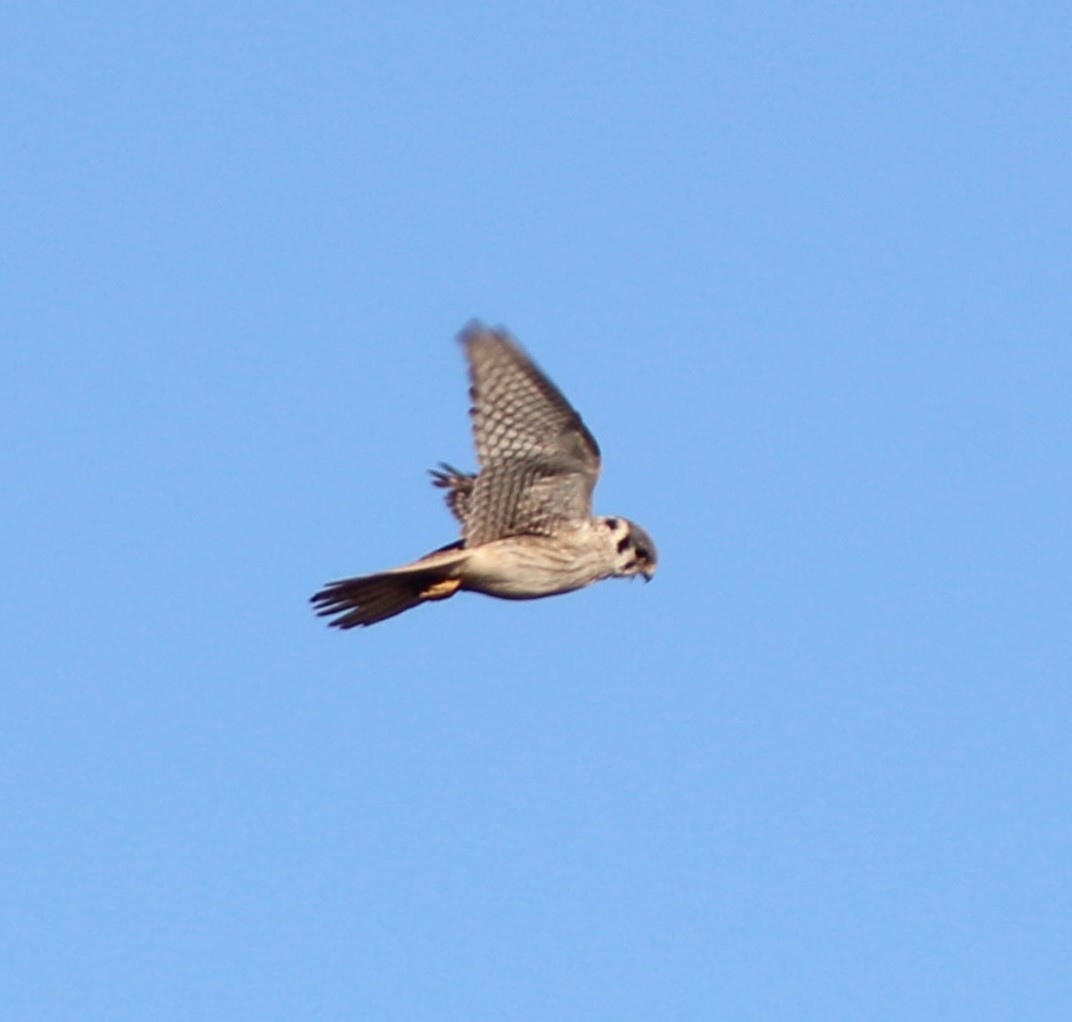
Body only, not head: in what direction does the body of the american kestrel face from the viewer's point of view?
to the viewer's right
